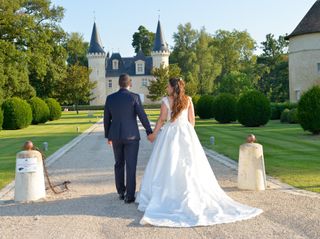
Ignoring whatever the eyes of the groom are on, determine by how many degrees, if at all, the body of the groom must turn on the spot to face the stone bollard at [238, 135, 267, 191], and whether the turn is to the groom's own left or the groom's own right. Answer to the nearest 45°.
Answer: approximately 90° to the groom's own right

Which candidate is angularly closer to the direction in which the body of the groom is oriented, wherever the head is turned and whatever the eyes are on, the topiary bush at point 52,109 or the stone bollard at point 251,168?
the topiary bush

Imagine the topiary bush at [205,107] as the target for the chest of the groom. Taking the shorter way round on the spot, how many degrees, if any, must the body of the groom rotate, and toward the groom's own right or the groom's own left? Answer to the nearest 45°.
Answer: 0° — they already face it

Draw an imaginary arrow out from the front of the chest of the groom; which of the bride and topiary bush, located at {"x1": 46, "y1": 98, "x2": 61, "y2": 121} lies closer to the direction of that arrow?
the topiary bush

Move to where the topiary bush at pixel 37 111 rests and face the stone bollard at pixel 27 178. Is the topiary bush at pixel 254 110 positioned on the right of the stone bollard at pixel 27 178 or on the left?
left

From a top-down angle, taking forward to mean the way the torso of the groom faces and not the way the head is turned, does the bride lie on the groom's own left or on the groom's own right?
on the groom's own right

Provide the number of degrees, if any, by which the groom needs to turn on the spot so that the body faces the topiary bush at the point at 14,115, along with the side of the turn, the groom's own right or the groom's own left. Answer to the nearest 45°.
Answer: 0° — they already face it

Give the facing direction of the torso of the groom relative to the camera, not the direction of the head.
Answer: away from the camera

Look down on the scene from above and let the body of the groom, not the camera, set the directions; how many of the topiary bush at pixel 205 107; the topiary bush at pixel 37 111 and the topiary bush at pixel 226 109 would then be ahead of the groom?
3

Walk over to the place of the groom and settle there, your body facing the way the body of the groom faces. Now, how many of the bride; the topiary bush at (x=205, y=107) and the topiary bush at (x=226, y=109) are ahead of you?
2
